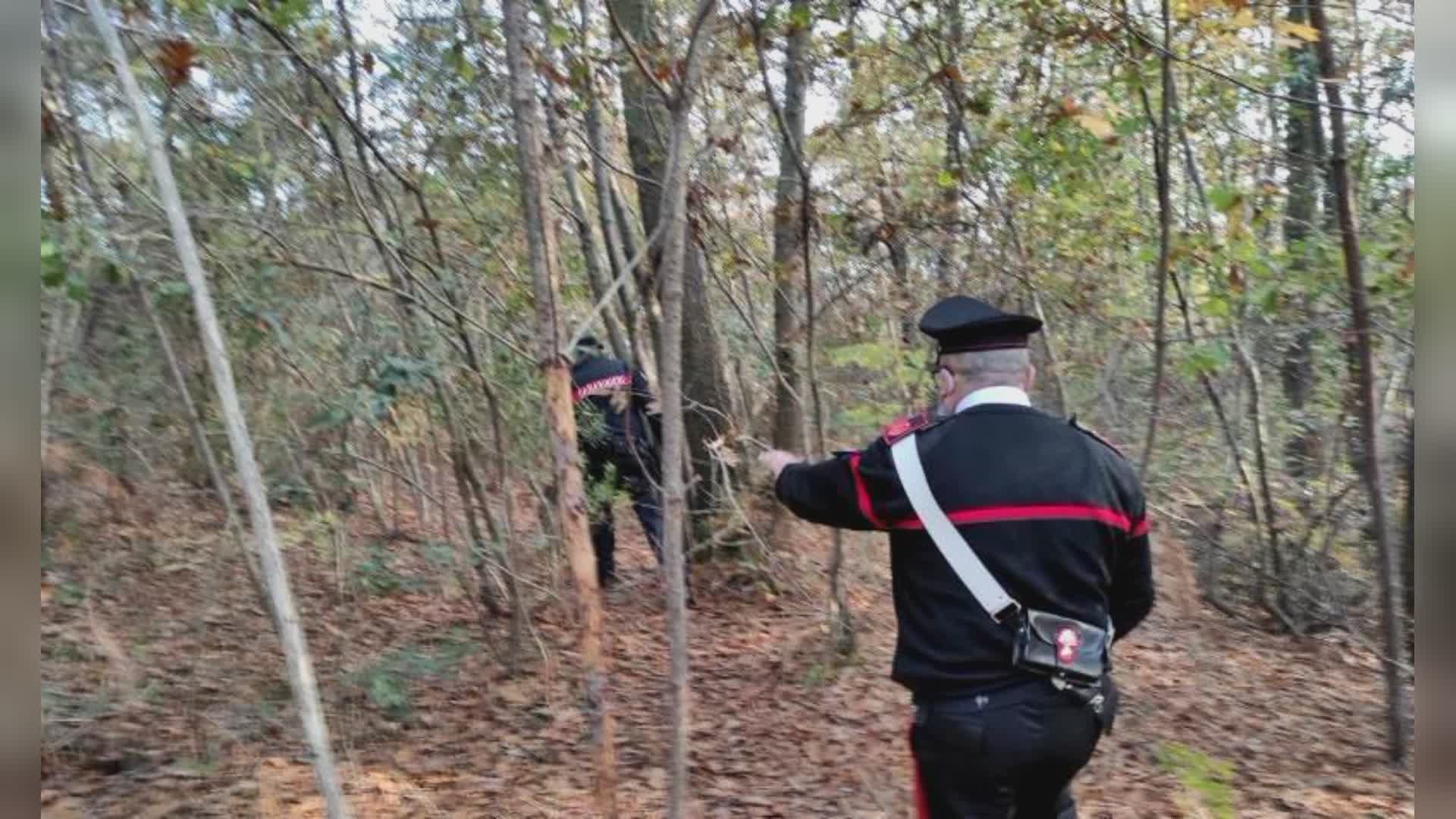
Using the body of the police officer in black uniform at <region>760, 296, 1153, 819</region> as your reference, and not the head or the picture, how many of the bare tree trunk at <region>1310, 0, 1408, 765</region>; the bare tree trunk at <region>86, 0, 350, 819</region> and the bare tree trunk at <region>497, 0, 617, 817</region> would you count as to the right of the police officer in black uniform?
1

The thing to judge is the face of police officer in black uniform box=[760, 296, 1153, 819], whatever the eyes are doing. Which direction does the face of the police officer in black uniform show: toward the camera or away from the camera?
away from the camera

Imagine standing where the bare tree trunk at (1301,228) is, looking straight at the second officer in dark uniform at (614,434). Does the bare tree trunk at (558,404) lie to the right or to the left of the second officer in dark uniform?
left

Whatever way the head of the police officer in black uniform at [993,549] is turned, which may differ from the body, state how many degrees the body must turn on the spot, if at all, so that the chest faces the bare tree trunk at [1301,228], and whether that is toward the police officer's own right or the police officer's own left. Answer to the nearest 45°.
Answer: approximately 90° to the police officer's own right

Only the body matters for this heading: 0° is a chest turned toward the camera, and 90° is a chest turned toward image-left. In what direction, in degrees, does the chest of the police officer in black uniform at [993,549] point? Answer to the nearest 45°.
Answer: approximately 135°

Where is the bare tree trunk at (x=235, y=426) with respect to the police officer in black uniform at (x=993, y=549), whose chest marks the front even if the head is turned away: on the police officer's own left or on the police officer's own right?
on the police officer's own left
